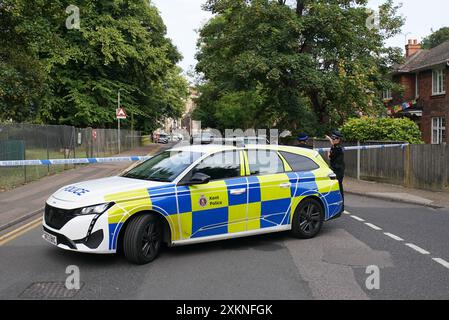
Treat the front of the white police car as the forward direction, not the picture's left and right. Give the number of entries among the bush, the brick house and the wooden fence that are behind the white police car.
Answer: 3

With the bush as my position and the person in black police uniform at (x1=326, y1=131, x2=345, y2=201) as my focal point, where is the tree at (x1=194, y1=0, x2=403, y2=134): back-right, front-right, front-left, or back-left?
back-right

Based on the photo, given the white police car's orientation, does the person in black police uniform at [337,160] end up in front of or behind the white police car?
behind

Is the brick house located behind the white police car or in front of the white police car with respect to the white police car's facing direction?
behind

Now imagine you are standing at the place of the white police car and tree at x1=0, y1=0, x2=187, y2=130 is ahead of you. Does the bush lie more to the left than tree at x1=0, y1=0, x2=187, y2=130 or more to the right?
right

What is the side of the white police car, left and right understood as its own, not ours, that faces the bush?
back

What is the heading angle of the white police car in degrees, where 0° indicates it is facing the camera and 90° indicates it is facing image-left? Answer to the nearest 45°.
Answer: approximately 45°

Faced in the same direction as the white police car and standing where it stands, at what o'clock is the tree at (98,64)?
The tree is roughly at 4 o'clock from the white police car.

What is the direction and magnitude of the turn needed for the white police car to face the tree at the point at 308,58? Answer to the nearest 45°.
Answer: approximately 135° to its right

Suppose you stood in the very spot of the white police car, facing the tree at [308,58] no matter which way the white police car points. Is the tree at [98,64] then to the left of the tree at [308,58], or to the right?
left

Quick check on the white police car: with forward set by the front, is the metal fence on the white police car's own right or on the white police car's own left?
on the white police car's own right

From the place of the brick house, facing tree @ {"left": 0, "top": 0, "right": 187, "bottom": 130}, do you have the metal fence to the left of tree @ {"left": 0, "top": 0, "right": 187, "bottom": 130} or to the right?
left
